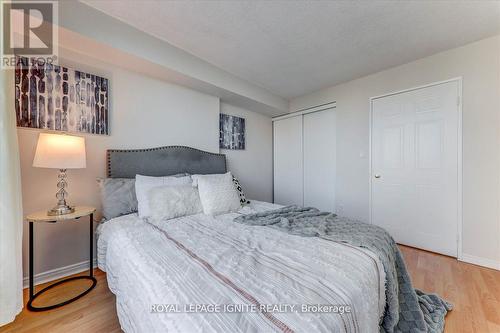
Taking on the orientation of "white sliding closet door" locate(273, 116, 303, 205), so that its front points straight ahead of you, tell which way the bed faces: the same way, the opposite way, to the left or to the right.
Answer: to the left

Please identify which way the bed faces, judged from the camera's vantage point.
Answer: facing the viewer and to the right of the viewer

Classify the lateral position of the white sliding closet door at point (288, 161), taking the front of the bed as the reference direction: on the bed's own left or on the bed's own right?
on the bed's own left

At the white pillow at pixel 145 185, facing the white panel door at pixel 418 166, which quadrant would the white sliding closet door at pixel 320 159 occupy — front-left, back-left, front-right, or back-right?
front-left

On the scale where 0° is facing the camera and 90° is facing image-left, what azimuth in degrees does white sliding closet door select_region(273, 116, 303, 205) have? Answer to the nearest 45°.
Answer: approximately 45°

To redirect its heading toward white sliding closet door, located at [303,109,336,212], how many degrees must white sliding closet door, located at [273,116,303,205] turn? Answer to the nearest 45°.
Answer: approximately 90° to its left

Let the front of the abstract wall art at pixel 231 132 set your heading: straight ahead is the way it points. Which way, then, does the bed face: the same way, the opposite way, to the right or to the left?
the same way

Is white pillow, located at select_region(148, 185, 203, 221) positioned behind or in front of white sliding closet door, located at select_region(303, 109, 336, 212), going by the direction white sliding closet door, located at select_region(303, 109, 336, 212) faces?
in front

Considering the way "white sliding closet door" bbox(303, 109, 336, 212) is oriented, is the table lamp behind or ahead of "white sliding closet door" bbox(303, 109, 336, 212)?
ahead

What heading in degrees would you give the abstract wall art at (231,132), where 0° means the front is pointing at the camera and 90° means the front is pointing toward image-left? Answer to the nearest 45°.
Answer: approximately 315°

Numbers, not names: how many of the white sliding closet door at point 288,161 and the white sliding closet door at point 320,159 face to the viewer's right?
0

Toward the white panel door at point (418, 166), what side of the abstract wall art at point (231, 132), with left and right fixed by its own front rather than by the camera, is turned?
front

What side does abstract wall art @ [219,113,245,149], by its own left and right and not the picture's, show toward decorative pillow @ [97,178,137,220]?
right

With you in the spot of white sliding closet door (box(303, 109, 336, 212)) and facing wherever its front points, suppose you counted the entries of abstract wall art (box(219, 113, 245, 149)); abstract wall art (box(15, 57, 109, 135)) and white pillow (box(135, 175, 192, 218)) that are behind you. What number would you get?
0

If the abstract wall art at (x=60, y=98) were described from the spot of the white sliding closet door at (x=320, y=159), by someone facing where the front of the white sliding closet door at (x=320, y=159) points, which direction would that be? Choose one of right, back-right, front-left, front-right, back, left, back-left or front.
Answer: front

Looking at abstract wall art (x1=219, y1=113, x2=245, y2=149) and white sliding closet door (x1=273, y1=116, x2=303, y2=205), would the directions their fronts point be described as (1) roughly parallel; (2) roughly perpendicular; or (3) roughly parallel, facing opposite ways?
roughly perpendicular

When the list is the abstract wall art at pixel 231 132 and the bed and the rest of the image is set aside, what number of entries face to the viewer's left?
0

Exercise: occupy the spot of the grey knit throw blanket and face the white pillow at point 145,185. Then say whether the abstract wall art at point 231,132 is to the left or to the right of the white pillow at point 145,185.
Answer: right
